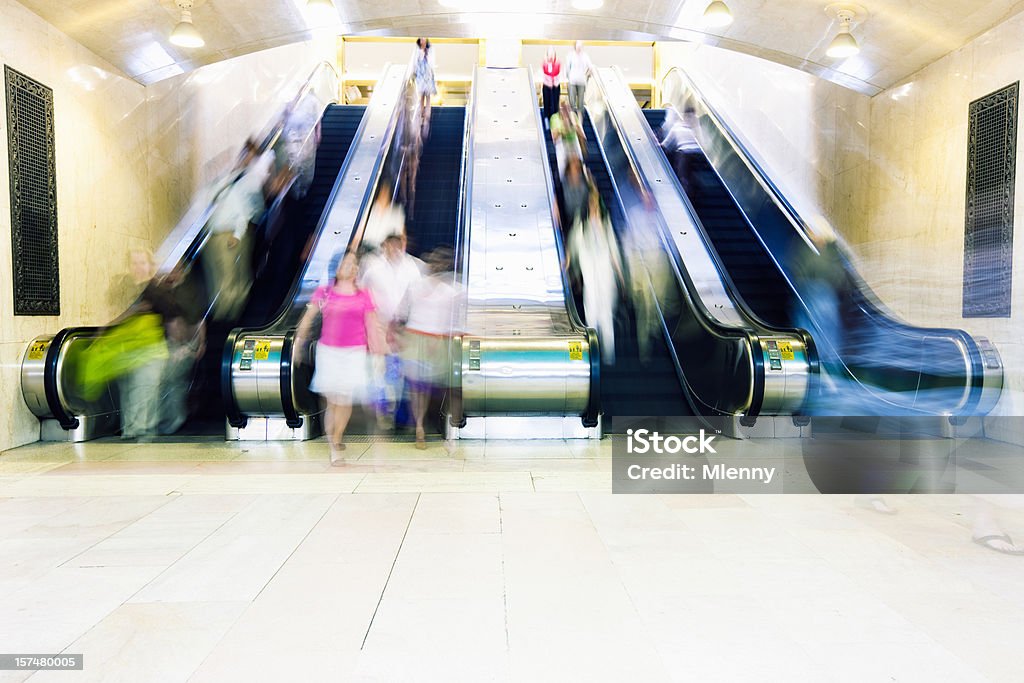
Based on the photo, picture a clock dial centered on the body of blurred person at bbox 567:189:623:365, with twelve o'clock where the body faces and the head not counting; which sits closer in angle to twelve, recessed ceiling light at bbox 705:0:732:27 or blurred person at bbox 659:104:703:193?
the recessed ceiling light

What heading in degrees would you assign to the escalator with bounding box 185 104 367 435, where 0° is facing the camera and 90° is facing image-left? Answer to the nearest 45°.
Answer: approximately 0°

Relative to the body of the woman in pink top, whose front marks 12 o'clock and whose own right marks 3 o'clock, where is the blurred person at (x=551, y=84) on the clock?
The blurred person is roughly at 7 o'clock from the woman in pink top.

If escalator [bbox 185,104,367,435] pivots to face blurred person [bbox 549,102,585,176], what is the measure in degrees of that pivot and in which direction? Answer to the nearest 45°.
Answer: approximately 135° to its left

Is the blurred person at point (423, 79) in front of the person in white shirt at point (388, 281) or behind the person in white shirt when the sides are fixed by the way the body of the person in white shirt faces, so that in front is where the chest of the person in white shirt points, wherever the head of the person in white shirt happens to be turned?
behind
